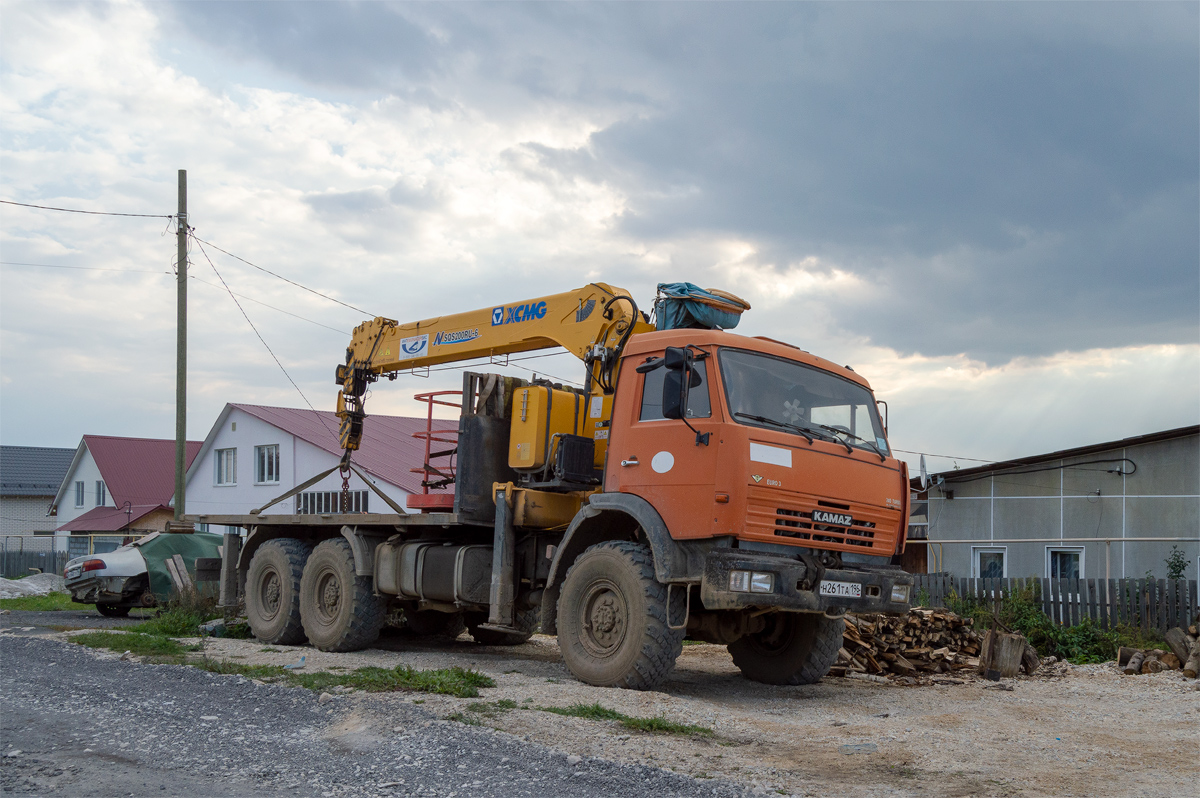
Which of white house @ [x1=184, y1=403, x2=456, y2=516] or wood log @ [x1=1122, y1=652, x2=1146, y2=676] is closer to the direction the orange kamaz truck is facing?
the wood log

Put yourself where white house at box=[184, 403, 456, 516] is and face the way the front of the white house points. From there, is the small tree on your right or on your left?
on your left

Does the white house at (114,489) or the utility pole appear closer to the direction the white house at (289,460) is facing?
the utility pole

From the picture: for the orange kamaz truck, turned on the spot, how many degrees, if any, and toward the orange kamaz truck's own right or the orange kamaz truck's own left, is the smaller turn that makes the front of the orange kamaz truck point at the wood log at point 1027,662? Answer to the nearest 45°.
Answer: approximately 90° to the orange kamaz truck's own left

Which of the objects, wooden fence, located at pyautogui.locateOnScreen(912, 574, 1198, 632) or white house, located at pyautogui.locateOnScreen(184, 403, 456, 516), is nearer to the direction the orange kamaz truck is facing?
the wooden fence

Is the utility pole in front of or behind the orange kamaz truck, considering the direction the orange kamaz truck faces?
behind

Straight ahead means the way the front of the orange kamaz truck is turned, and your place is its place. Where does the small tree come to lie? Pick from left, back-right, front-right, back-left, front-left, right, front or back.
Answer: left

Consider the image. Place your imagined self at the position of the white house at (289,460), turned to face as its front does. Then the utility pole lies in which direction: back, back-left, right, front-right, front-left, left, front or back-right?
front-left

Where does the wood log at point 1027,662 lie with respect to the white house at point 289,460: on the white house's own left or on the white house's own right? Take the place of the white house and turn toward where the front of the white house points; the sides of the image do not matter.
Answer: on the white house's own left

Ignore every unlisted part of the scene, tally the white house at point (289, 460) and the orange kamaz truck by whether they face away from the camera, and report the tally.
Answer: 0

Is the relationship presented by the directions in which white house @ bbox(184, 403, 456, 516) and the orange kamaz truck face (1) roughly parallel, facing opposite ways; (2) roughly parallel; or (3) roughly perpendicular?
roughly perpendicular

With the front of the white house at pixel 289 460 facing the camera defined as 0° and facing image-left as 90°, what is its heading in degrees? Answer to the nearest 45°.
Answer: approximately 45°
